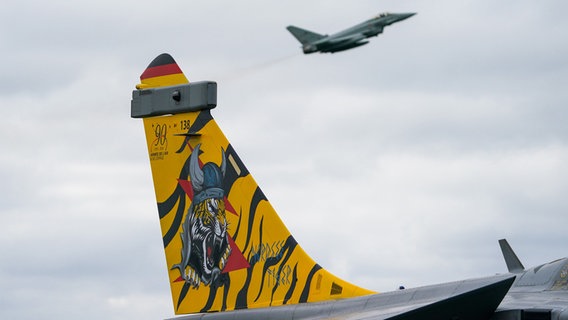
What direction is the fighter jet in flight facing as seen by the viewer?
to the viewer's right
